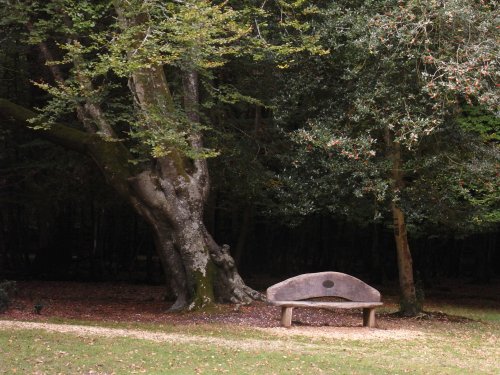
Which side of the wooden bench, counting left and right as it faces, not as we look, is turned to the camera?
front
